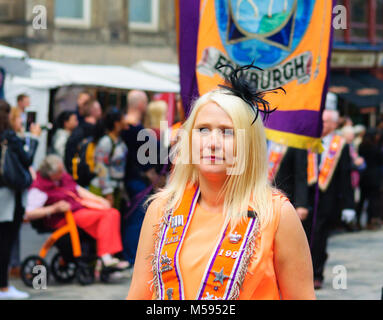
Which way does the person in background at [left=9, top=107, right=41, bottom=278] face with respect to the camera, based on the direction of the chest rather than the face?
to the viewer's right

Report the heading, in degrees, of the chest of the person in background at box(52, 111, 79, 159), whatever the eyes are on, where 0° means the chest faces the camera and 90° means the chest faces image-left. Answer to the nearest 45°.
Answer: approximately 270°

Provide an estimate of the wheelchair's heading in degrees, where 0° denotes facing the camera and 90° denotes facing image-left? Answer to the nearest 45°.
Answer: approximately 270°

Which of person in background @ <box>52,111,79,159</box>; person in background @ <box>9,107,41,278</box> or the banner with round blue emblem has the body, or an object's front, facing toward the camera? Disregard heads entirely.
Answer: the banner with round blue emblem

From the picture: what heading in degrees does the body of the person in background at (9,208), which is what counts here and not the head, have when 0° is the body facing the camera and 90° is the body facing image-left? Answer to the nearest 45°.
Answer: approximately 270°

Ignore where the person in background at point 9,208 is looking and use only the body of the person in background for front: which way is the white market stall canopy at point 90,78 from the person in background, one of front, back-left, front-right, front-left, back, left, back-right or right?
left

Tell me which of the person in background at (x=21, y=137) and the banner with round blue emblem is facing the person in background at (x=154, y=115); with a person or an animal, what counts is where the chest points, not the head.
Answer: the person in background at (x=21, y=137)

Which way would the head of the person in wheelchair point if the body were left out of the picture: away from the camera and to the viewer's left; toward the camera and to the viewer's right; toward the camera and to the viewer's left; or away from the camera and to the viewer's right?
toward the camera and to the viewer's right

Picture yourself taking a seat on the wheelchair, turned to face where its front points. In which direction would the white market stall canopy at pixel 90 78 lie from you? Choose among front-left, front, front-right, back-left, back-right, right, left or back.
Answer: left

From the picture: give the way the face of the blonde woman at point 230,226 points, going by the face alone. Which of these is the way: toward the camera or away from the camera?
toward the camera

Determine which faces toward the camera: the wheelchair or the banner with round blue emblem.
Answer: the banner with round blue emblem

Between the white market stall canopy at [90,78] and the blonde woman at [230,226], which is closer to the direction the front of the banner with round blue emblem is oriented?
the blonde woman
